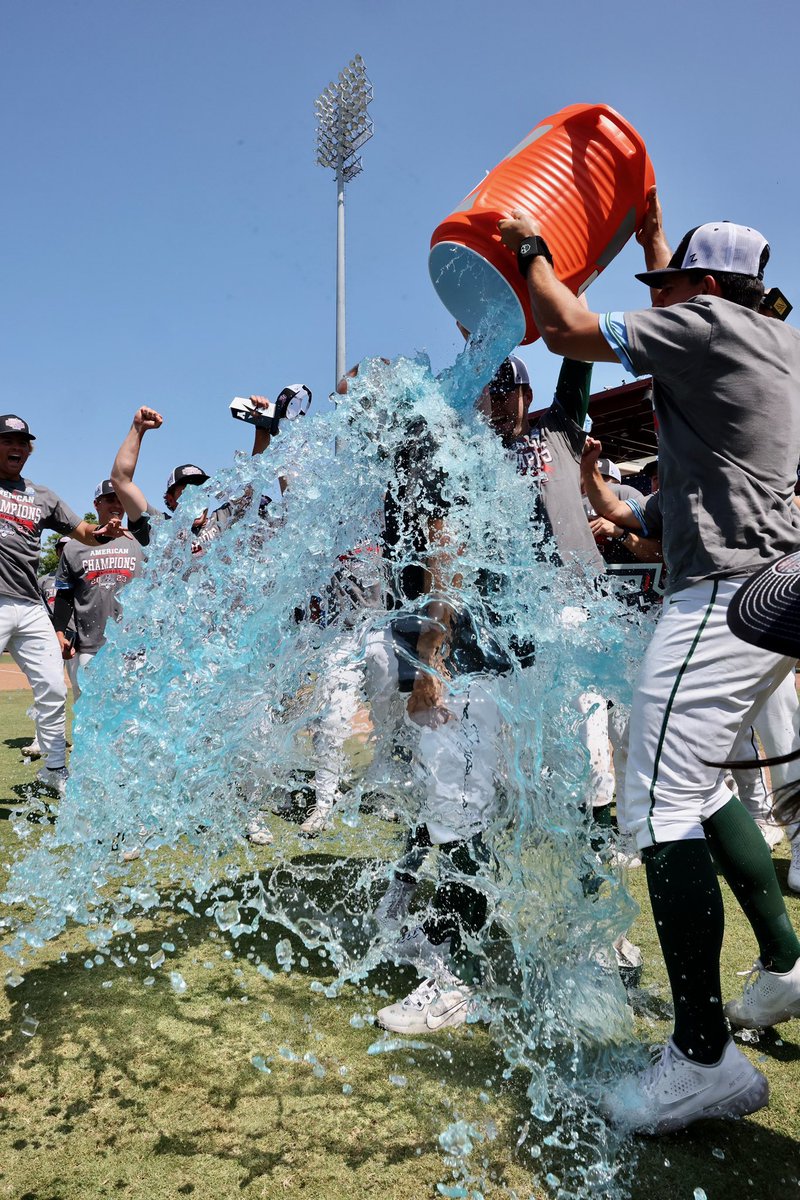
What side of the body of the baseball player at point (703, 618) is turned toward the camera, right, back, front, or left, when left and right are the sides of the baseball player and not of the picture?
left

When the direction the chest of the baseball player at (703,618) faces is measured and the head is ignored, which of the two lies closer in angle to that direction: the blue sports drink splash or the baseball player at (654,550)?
the blue sports drink splash

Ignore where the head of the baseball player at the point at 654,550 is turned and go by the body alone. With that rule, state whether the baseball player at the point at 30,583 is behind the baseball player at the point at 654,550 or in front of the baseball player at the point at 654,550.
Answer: in front

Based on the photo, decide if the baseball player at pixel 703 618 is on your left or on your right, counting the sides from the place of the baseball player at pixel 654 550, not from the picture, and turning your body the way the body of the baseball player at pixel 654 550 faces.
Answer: on your left

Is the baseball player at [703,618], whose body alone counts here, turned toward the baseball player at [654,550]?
no

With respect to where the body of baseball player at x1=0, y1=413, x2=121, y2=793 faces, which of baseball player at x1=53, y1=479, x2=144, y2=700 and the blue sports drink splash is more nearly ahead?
the blue sports drink splash

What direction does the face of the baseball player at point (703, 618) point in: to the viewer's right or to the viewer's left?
to the viewer's left

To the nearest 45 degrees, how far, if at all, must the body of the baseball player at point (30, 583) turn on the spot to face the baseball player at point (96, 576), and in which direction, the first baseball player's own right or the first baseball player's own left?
approximately 135° to the first baseball player's own left

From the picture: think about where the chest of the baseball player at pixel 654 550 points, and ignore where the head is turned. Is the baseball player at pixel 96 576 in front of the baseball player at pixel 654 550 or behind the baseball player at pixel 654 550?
in front

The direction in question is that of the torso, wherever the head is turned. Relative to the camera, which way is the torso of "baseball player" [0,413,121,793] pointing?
toward the camera
